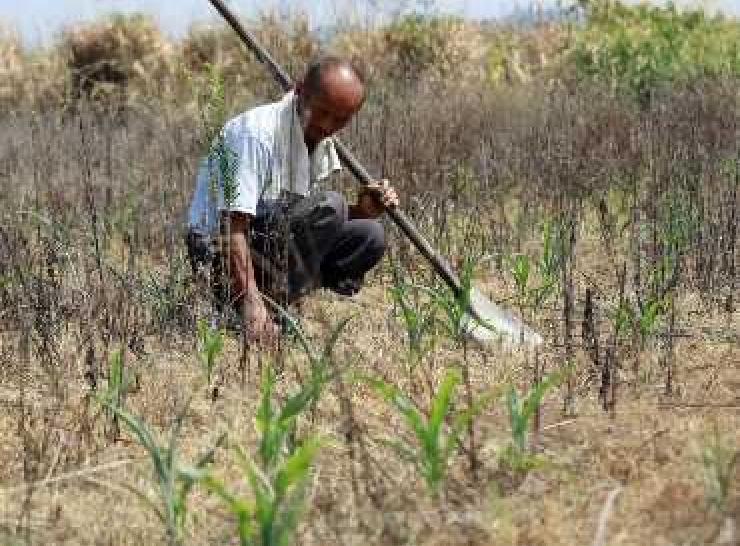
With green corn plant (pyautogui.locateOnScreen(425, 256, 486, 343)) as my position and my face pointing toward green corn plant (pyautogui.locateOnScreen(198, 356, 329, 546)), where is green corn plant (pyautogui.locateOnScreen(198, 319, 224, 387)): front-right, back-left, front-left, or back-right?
front-right

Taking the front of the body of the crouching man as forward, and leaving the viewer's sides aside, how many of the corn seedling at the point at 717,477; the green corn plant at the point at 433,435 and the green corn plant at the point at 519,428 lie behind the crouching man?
0

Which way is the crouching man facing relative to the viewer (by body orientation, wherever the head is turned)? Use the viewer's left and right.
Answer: facing the viewer and to the right of the viewer

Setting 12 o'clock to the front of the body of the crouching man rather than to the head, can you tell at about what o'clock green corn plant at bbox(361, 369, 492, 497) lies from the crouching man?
The green corn plant is roughly at 1 o'clock from the crouching man.

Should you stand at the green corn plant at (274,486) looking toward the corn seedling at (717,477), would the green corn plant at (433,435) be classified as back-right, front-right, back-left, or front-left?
front-left

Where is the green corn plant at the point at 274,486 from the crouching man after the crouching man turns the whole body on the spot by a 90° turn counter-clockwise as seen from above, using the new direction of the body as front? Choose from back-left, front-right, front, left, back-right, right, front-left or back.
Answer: back-right

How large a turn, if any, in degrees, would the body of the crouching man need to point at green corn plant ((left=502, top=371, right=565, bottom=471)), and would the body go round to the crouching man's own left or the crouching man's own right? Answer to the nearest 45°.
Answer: approximately 45° to the crouching man's own right

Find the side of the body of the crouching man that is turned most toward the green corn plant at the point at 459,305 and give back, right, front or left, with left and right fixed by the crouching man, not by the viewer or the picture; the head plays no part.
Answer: front

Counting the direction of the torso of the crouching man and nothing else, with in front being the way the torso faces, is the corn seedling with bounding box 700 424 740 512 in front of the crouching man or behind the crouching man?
in front

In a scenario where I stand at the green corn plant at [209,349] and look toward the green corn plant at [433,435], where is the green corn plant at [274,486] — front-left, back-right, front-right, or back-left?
front-right

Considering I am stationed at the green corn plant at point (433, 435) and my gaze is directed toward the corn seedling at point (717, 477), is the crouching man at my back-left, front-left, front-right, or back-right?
back-left

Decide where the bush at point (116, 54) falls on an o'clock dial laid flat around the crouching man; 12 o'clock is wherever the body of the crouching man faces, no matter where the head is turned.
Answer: The bush is roughly at 7 o'clock from the crouching man.
